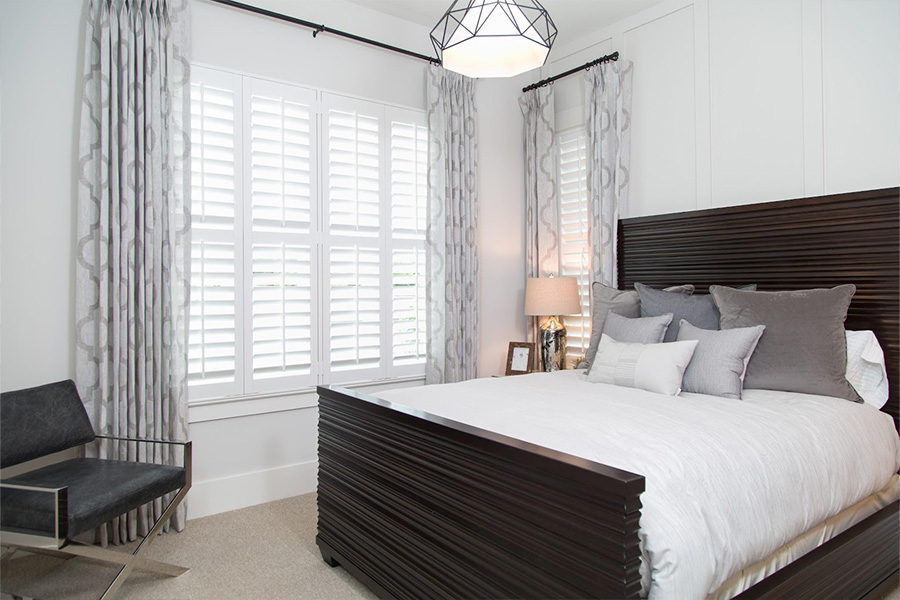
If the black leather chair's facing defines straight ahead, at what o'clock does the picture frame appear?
The picture frame is roughly at 10 o'clock from the black leather chair.

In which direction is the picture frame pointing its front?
toward the camera

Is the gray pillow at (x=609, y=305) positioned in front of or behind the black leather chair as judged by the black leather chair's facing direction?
in front

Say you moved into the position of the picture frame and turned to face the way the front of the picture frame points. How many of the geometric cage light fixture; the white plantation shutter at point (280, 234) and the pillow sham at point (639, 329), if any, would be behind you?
0

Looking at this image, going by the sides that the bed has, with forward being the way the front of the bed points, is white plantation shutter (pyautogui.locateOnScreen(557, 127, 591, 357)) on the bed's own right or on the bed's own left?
on the bed's own right

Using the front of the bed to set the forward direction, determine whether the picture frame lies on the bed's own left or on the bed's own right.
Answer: on the bed's own right

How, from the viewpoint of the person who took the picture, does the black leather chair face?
facing the viewer and to the right of the viewer

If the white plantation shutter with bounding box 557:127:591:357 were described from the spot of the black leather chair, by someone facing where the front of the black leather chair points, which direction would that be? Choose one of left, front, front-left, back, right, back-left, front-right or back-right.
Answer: front-left

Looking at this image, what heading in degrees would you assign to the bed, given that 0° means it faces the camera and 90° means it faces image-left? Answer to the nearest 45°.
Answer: approximately 45°

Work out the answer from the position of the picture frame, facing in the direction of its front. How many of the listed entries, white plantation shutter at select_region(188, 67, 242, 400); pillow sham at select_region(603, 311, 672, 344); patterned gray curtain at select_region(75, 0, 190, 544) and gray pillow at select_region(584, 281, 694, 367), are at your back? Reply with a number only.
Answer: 0

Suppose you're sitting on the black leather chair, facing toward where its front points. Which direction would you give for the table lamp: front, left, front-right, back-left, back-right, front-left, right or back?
front-left

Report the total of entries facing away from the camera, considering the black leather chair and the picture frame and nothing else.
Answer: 0

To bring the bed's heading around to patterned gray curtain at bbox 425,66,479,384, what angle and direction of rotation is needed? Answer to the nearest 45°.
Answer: approximately 90° to its right

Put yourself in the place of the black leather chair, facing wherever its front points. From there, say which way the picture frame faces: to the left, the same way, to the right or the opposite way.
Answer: to the right

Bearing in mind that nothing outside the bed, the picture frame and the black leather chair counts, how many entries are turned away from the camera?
0
